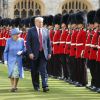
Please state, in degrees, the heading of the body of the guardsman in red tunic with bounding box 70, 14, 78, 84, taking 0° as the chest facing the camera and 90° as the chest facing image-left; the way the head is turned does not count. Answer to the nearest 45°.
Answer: approximately 45°

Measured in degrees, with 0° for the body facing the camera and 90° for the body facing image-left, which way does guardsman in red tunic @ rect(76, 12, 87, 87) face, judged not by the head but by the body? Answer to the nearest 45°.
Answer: approximately 45°

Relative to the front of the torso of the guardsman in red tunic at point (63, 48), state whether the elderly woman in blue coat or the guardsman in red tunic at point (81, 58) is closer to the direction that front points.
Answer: the elderly woman in blue coat

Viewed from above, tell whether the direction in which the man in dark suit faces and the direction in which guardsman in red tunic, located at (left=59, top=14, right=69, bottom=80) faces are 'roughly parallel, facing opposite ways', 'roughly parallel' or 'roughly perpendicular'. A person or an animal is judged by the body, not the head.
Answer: roughly perpendicular

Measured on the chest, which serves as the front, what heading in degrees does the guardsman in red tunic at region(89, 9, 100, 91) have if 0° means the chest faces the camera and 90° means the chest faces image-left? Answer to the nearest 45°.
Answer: approximately 45°

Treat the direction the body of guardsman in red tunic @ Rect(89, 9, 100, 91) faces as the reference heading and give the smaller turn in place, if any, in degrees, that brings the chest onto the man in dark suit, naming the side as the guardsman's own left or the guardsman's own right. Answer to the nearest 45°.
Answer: approximately 45° to the guardsman's own right

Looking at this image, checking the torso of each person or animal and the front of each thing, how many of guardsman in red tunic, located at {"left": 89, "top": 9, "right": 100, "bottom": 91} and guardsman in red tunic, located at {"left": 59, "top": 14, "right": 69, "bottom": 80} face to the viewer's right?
0

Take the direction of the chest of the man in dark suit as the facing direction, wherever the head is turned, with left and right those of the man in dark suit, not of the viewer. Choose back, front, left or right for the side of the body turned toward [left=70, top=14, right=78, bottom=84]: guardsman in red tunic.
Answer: left
